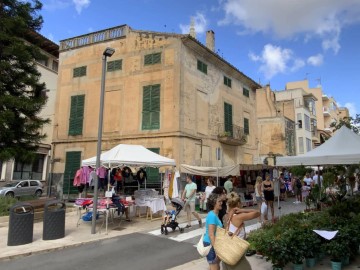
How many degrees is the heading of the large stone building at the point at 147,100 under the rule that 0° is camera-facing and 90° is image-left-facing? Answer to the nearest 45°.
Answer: approximately 45°

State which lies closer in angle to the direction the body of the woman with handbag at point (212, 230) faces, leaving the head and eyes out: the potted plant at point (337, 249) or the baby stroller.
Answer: the potted plant

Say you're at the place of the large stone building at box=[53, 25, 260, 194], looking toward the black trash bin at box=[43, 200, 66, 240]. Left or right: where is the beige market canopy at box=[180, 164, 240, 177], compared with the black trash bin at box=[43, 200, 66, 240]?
left
